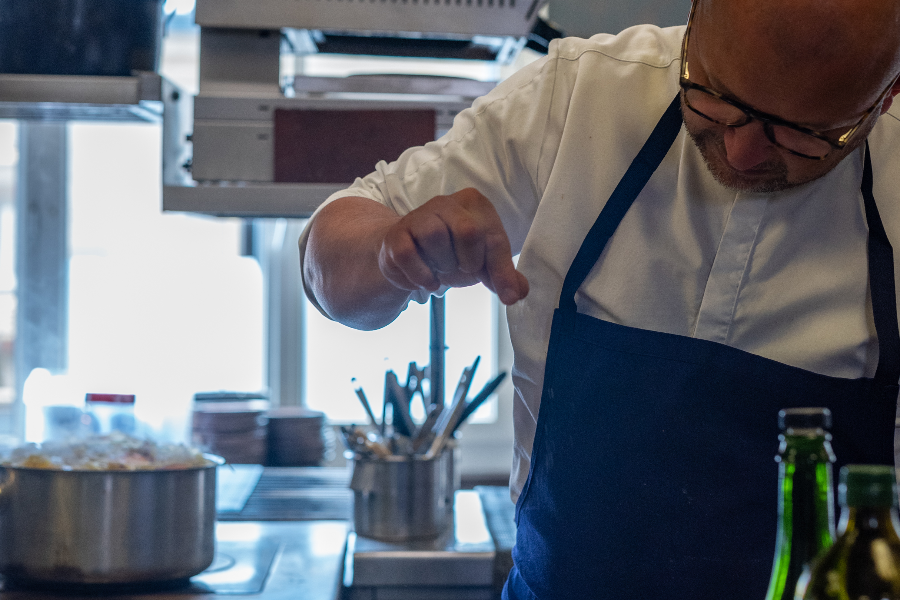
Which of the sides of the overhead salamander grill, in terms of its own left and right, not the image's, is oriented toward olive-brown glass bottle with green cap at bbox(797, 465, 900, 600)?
front

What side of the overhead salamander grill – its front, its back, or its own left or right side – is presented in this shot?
front
